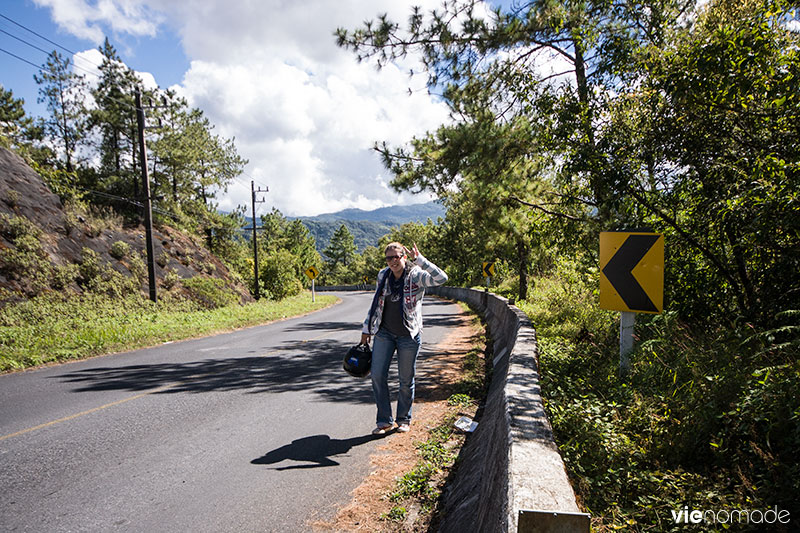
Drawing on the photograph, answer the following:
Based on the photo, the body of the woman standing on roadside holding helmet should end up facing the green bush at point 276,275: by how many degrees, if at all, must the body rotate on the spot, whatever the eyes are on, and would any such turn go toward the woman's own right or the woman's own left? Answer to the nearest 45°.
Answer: approximately 180°

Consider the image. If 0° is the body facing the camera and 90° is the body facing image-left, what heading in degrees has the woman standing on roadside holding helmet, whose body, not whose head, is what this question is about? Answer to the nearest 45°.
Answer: approximately 0°

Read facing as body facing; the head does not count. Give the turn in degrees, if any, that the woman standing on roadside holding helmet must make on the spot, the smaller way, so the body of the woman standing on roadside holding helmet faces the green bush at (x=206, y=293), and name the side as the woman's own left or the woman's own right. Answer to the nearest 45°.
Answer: approximately 135° to the woman's own right

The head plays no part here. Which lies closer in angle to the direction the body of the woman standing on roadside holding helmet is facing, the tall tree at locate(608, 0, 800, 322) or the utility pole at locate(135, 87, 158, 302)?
the tall tree

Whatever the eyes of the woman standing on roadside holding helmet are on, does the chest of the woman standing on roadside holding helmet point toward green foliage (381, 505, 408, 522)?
yes

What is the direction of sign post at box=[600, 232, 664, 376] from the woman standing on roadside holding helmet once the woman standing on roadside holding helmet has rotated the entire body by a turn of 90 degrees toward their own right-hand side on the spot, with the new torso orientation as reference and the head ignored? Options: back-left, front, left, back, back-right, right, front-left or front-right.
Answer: back

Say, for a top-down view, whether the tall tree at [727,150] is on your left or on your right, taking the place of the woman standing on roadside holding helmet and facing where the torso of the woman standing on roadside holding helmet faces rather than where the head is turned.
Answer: on your left

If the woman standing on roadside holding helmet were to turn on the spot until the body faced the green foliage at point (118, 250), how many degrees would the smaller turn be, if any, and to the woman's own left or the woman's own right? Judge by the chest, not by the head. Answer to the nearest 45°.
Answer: approximately 135° to the woman's own right
